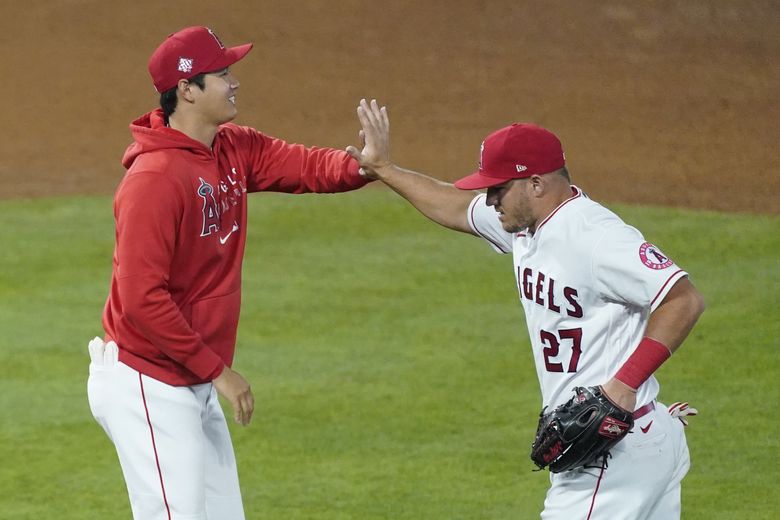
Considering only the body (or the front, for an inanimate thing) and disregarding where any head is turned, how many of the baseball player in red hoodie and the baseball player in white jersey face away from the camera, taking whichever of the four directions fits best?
0

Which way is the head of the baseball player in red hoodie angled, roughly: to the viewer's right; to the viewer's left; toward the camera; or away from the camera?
to the viewer's right

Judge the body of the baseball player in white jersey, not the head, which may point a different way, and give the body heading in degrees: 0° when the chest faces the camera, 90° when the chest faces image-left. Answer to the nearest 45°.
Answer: approximately 45°

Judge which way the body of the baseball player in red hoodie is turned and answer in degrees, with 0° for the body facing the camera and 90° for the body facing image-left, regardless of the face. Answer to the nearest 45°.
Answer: approximately 315°

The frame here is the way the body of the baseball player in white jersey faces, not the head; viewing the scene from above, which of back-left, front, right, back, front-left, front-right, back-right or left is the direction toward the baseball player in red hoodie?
front-right

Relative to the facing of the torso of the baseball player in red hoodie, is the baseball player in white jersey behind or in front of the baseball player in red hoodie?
in front

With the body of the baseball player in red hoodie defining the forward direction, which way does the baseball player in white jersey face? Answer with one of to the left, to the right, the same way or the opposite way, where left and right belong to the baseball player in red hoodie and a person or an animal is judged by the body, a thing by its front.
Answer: to the right
